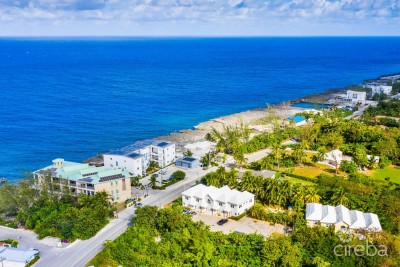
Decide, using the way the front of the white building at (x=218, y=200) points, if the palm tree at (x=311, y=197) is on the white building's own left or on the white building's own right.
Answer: on the white building's own left

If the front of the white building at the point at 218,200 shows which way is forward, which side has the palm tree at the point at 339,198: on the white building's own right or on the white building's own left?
on the white building's own left

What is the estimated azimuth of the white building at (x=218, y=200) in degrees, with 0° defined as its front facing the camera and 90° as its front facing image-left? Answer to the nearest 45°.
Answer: approximately 45°

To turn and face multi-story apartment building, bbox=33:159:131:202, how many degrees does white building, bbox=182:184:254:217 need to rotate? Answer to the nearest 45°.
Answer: approximately 45° to its right

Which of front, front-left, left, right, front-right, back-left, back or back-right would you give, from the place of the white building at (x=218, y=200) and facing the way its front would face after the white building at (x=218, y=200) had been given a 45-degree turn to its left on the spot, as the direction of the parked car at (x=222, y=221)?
front

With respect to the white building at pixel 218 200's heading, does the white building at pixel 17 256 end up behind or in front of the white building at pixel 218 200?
in front

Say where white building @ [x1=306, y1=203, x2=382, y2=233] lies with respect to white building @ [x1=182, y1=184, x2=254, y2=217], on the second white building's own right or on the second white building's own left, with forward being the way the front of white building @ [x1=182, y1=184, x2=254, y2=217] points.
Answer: on the second white building's own left

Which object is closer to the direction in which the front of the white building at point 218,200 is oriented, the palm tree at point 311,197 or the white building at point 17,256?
the white building

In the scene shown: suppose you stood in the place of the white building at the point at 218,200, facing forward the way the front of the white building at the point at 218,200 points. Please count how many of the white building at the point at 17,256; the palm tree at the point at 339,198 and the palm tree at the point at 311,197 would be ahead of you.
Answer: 1

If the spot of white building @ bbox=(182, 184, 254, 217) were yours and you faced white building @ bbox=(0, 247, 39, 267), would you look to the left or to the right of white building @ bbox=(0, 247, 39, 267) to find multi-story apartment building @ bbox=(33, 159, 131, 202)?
right
